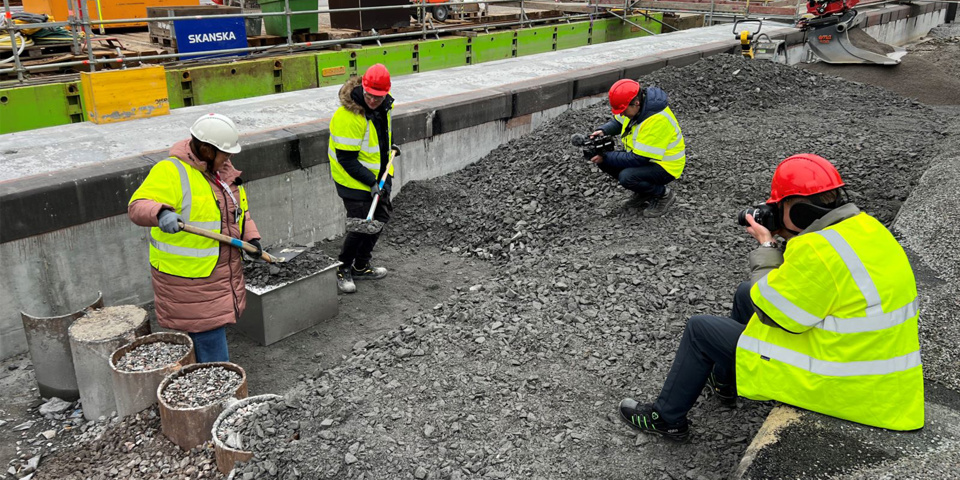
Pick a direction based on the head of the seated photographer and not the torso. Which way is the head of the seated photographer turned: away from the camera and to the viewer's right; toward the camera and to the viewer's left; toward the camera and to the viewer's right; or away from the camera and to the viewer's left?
away from the camera and to the viewer's left

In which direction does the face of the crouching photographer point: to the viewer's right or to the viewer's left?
to the viewer's left

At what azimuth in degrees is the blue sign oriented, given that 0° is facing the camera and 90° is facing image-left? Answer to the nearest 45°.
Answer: approximately 0°

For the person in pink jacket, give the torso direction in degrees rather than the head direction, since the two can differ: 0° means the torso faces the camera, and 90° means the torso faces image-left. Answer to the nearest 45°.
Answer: approximately 315°

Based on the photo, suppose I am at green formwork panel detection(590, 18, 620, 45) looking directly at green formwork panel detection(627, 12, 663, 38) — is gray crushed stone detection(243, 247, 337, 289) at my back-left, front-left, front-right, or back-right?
back-right

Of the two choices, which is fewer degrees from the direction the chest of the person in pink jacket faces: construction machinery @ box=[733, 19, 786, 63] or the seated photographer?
the seated photographer

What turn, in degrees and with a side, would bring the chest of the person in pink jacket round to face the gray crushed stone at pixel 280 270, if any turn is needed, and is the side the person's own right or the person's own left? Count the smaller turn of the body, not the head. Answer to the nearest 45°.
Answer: approximately 90° to the person's own left

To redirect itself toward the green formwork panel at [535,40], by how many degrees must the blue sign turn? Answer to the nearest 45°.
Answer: approximately 135° to its left
